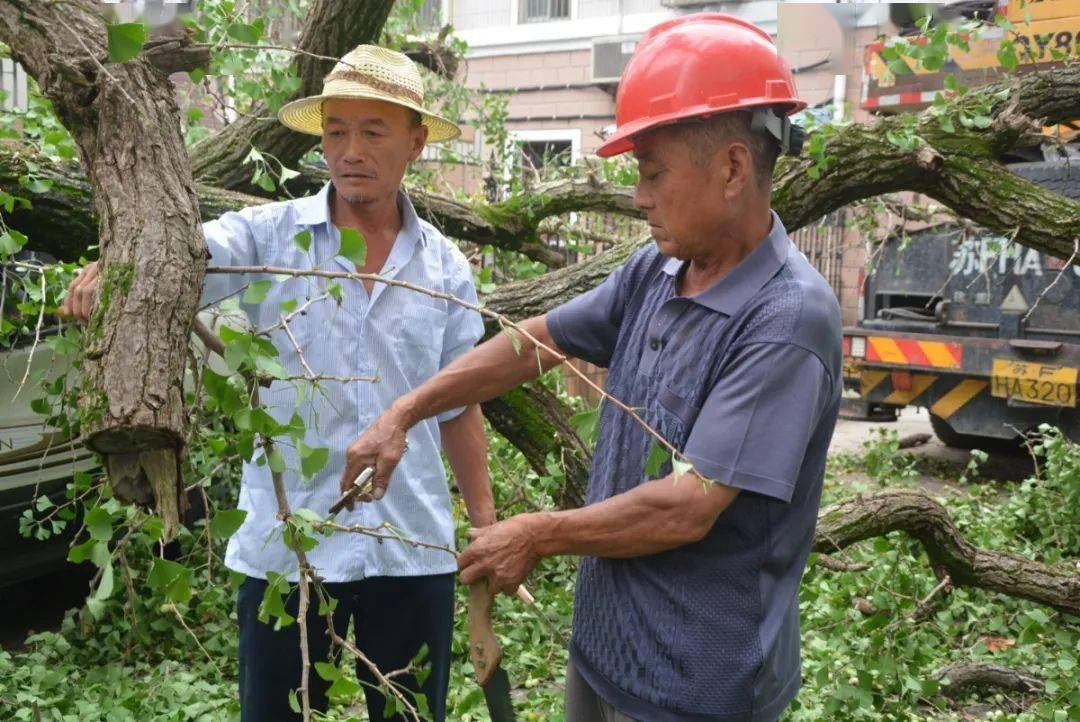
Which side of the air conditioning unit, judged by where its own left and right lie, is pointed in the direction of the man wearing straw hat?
front

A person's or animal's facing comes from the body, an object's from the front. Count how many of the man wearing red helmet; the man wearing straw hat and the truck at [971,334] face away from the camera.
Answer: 1

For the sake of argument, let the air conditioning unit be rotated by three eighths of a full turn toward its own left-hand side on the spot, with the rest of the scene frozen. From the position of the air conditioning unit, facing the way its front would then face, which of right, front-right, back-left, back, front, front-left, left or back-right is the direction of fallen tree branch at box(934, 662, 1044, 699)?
back-right

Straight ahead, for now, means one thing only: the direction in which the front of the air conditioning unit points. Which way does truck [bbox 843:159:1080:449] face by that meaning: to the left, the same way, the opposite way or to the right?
the opposite way

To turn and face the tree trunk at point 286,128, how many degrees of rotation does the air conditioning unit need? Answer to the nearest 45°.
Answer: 0° — it already faces it

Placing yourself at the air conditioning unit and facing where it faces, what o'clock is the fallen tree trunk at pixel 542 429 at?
The fallen tree trunk is roughly at 12 o'clock from the air conditioning unit.

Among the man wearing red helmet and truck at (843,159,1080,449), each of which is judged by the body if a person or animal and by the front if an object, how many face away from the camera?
1

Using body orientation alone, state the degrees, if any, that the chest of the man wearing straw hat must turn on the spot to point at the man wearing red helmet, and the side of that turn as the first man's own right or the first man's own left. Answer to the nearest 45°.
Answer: approximately 45° to the first man's own left

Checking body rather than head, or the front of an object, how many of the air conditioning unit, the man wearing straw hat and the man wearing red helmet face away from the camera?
0

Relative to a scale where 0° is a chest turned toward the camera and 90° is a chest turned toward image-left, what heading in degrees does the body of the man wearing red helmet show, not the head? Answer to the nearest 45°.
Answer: approximately 45°

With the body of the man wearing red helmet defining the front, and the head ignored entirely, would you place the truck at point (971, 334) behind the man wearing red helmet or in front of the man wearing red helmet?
behind

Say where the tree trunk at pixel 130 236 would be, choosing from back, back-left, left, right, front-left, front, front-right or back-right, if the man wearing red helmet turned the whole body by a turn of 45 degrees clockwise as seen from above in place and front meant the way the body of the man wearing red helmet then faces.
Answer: front

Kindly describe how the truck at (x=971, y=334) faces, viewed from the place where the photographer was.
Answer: facing away from the viewer

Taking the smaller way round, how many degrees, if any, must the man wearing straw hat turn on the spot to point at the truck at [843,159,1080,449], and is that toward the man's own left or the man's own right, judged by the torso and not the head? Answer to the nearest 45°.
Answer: approximately 135° to the man's own left

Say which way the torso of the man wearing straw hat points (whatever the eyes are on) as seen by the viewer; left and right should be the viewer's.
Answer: facing the viewer

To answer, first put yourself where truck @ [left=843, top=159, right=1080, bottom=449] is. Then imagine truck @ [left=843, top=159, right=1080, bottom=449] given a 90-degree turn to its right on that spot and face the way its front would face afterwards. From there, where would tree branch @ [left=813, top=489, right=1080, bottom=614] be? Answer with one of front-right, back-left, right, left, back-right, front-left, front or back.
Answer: right

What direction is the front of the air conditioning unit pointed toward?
toward the camera

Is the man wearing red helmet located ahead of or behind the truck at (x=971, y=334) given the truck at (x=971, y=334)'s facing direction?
behind
